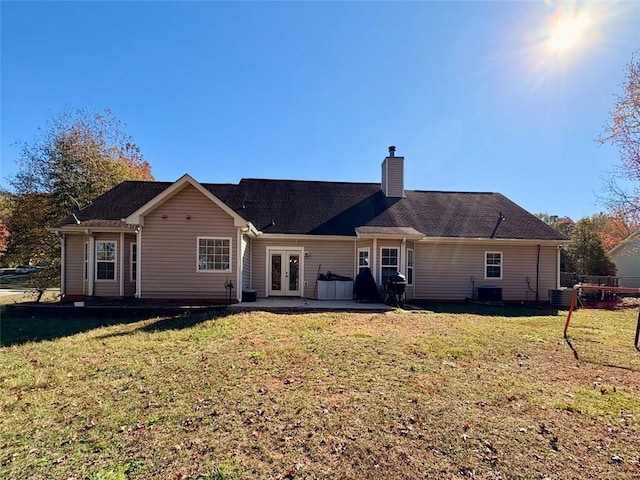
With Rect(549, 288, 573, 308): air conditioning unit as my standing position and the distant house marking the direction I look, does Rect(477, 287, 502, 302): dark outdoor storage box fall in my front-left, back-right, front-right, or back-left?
back-left

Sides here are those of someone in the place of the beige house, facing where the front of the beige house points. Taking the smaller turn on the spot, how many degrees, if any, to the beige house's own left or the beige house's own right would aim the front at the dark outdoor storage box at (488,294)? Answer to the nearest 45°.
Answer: approximately 90° to the beige house's own right

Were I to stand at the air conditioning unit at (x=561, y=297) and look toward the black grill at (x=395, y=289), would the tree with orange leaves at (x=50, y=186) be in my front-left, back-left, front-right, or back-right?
front-right

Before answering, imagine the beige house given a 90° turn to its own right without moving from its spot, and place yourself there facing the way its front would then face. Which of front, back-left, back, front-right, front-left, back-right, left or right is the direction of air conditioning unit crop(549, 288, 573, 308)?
front

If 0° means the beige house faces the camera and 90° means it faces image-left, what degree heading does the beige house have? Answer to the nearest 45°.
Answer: approximately 180°

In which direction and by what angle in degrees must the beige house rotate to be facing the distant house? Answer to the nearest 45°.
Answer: approximately 45° to its right
